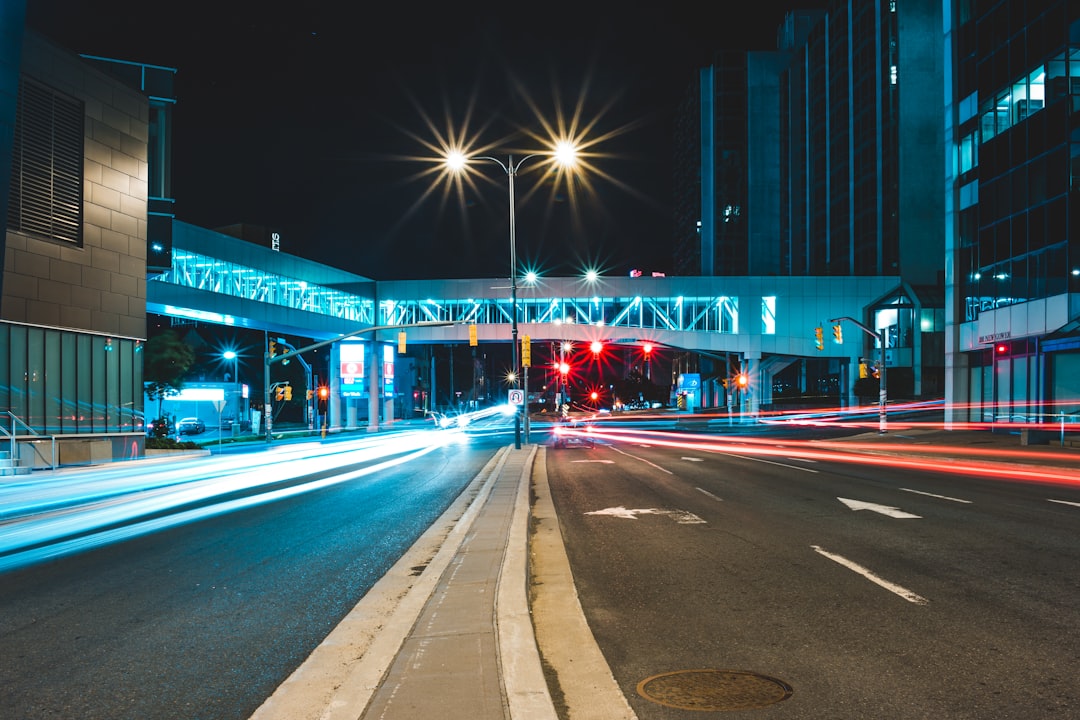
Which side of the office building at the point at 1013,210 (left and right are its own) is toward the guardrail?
front

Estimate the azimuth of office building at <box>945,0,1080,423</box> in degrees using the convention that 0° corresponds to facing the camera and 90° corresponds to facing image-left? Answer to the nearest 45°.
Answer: approximately 45°
